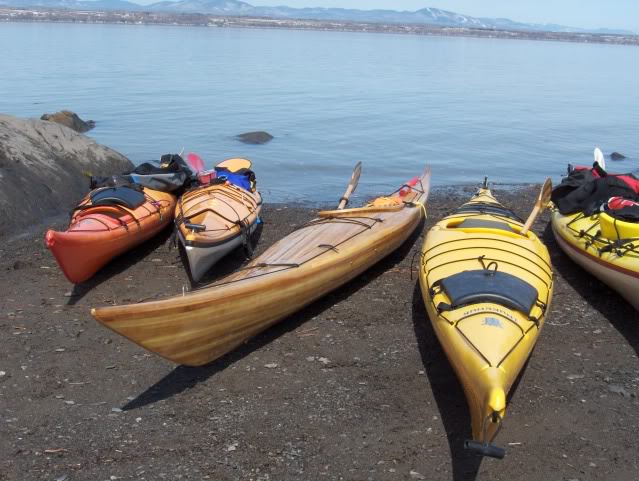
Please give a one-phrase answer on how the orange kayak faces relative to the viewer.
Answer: facing the viewer and to the left of the viewer

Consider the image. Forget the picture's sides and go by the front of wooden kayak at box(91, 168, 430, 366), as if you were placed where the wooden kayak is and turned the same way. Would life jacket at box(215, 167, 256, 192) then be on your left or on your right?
on your right

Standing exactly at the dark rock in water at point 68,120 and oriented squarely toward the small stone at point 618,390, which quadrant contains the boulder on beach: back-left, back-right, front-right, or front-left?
front-right

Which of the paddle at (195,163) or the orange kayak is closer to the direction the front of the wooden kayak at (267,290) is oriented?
the orange kayak

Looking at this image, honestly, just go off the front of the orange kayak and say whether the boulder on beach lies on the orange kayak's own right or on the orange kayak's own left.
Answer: on the orange kayak's own right

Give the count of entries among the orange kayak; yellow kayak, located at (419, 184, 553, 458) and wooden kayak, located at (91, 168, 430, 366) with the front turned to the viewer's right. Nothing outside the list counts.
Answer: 0
